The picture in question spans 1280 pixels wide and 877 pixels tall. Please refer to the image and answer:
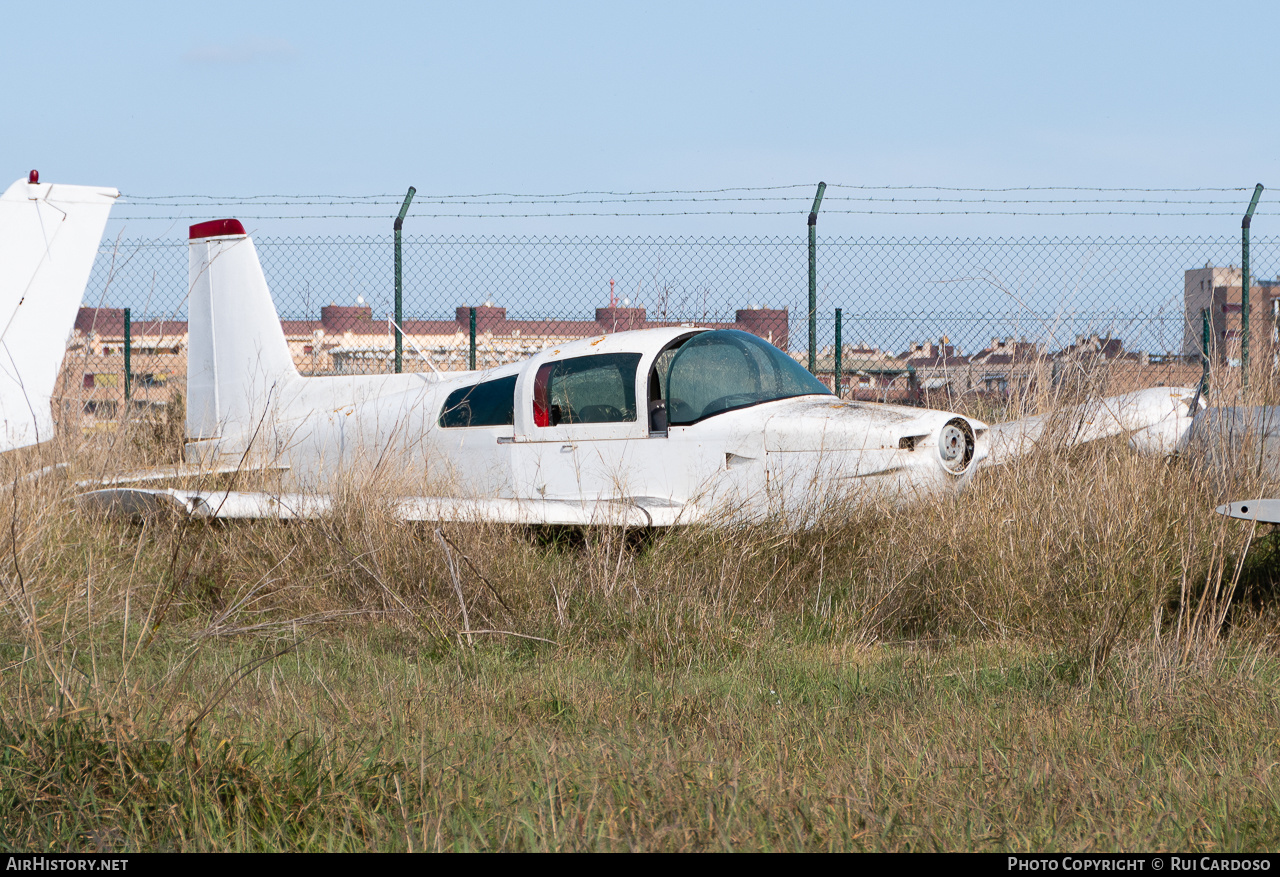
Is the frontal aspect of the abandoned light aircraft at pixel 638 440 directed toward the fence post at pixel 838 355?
no

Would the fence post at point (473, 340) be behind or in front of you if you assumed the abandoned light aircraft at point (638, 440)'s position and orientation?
behind

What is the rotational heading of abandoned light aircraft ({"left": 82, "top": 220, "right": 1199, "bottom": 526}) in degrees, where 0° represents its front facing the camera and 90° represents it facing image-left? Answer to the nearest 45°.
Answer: approximately 315°
